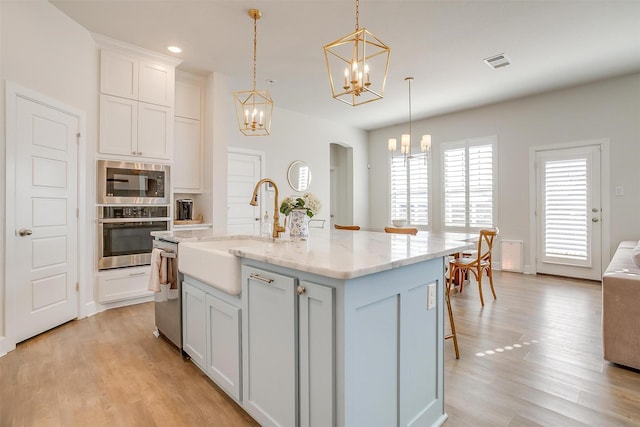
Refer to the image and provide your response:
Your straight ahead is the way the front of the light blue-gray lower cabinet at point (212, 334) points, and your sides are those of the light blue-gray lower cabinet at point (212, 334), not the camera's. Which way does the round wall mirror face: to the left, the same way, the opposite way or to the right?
to the left

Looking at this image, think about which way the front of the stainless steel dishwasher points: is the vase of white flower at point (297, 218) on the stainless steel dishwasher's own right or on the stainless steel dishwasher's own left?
on the stainless steel dishwasher's own left

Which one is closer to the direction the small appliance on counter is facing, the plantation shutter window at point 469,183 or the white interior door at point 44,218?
the white interior door

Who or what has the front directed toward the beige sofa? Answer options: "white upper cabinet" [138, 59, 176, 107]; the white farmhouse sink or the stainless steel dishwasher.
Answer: the white upper cabinet

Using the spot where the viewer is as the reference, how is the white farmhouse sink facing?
facing the viewer and to the left of the viewer

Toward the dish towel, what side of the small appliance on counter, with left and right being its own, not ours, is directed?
front

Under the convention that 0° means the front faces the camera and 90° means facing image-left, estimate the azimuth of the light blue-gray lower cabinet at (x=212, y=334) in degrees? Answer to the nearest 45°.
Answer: approximately 45°

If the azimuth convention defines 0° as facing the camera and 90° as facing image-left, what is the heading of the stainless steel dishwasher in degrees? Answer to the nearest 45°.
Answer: approximately 45°

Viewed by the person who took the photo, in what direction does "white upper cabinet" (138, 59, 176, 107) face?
facing the viewer and to the right of the viewer
